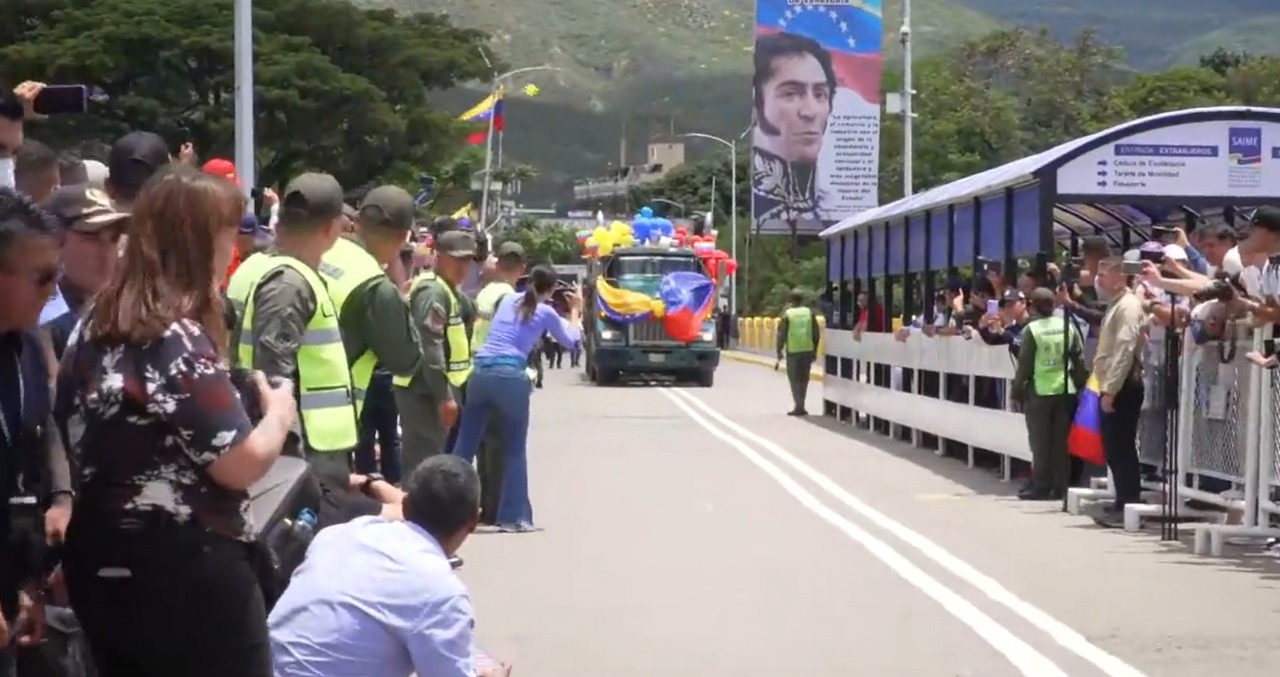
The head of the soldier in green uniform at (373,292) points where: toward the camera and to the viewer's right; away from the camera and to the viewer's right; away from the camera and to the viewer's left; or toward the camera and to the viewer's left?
away from the camera and to the viewer's right

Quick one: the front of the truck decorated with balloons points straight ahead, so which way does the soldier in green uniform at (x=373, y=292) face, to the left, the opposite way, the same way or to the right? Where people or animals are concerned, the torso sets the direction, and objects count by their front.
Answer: to the left

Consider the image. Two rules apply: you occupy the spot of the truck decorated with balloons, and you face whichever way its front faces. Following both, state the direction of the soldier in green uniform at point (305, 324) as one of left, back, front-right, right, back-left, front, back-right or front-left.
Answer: front

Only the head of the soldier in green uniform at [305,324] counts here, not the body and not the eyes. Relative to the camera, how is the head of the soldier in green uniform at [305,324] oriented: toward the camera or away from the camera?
away from the camera

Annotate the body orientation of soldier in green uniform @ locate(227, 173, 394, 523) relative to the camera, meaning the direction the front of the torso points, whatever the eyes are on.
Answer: to the viewer's right

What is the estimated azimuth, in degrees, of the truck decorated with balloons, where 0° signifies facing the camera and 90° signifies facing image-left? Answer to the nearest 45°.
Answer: approximately 0°

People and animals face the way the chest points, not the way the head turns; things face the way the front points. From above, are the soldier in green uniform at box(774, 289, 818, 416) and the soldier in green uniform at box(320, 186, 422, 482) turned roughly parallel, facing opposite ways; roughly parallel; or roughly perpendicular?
roughly perpendicular

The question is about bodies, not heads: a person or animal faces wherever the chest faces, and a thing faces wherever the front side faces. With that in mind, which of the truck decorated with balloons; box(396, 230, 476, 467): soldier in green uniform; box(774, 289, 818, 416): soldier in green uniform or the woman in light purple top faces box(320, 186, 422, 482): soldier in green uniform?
the truck decorated with balloons

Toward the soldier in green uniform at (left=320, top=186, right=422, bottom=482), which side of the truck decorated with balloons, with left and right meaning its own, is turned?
front

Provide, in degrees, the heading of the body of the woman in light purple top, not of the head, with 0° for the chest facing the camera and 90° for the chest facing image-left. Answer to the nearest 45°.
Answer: approximately 225°

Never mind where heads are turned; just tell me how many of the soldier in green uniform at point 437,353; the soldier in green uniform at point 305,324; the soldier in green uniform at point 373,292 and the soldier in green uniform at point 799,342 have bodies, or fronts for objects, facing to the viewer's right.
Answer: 3

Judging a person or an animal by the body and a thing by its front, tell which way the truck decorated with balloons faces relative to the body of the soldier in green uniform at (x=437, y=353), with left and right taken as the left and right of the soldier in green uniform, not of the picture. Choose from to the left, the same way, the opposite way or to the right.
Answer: to the right
